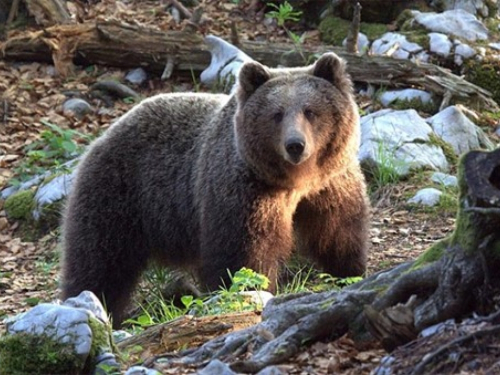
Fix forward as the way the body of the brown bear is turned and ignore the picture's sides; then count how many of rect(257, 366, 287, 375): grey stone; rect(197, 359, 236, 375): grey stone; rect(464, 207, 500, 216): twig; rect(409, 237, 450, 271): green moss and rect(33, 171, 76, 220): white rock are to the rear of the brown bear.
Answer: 1

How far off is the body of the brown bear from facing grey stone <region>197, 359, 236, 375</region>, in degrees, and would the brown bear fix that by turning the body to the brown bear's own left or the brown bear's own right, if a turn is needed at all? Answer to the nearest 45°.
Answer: approximately 45° to the brown bear's own right

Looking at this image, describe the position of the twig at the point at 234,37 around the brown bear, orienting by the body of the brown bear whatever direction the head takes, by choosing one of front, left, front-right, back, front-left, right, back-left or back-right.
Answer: back-left

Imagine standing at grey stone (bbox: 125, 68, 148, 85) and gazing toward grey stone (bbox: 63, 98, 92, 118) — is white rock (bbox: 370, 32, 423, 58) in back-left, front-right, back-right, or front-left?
back-left

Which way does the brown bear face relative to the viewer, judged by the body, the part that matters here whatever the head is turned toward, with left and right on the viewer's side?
facing the viewer and to the right of the viewer

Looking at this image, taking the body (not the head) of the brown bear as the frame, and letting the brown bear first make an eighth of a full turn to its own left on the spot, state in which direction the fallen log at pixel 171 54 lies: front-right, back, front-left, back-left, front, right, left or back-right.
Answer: left

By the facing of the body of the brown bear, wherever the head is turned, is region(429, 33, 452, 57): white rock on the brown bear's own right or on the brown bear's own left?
on the brown bear's own left

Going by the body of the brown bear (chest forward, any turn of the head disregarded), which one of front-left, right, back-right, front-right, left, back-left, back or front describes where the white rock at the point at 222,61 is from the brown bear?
back-left

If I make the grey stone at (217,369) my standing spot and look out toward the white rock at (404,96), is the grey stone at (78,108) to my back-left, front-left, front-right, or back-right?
front-left

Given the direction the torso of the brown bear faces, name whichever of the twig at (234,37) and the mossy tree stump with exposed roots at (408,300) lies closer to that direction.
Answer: the mossy tree stump with exposed roots

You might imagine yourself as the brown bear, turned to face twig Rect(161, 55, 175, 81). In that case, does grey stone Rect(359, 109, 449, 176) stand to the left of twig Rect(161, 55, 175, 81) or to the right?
right

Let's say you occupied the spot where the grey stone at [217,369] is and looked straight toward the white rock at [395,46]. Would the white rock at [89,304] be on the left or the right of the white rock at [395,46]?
left

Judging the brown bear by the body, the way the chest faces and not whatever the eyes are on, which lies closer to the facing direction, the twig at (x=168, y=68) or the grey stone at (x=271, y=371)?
the grey stone

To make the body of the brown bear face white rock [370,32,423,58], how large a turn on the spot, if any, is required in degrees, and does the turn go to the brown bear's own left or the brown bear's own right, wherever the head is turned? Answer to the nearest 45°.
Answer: approximately 90° to the brown bear's own left

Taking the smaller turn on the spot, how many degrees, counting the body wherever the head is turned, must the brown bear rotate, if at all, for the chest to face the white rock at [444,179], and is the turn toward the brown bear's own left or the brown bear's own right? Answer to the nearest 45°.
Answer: approximately 90° to the brown bear's own left

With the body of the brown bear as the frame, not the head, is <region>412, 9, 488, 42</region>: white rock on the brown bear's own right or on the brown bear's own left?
on the brown bear's own left

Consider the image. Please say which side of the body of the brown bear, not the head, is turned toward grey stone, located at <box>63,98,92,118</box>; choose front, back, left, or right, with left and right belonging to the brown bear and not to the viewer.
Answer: back

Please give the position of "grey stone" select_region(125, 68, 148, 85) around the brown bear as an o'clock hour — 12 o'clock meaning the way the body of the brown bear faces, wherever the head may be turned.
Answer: The grey stone is roughly at 7 o'clock from the brown bear.
